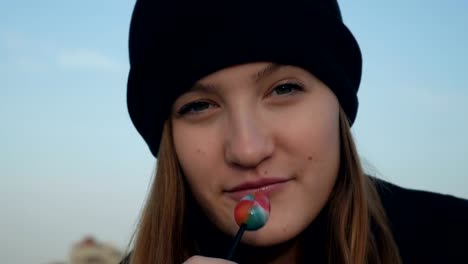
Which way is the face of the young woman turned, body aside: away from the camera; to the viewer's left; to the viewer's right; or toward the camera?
toward the camera

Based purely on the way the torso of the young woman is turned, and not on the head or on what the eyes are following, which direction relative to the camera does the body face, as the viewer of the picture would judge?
toward the camera
